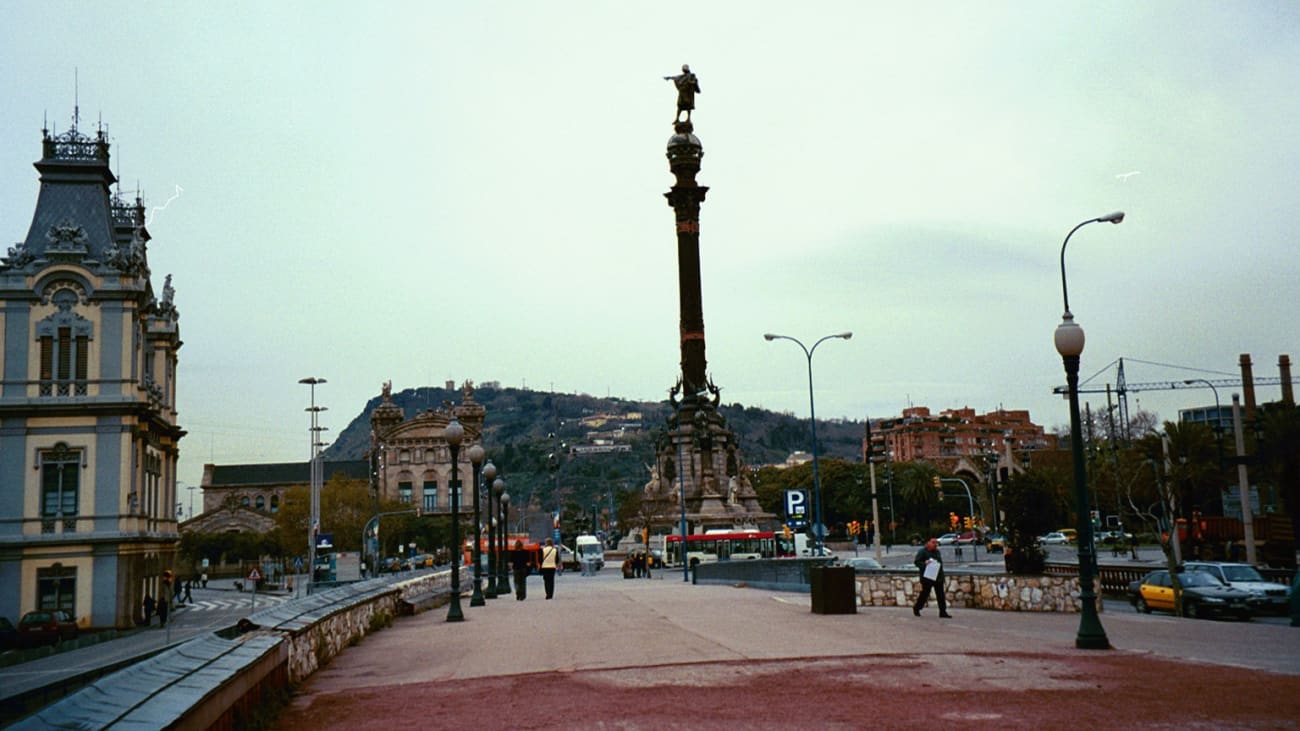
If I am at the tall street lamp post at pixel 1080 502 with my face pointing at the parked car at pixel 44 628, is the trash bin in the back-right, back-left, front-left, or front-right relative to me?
front-right

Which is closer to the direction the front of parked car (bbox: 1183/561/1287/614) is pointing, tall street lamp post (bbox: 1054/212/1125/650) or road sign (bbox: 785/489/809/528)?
the tall street lamp post

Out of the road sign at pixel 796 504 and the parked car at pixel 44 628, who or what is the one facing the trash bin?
the road sign

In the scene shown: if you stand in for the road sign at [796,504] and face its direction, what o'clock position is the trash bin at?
The trash bin is roughly at 12 o'clock from the road sign.

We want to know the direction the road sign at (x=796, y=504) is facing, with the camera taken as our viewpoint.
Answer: facing the viewer

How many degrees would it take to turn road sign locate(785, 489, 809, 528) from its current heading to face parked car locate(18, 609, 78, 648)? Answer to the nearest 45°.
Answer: approximately 90° to its right

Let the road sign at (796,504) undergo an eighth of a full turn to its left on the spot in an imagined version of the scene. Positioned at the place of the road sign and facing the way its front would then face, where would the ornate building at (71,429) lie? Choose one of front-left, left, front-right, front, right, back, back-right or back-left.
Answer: back-right

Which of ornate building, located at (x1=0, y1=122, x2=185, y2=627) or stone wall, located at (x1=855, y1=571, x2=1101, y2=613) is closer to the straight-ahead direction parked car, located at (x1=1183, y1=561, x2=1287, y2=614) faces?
the stone wall

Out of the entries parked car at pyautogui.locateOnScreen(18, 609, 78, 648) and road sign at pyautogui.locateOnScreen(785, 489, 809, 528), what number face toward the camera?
1

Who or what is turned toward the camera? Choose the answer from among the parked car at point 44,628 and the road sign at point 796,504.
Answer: the road sign

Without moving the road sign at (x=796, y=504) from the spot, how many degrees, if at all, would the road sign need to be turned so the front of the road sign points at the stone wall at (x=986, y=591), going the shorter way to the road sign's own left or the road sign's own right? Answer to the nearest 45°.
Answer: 0° — it already faces it

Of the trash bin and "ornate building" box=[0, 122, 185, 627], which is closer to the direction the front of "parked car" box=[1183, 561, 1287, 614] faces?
the trash bin
